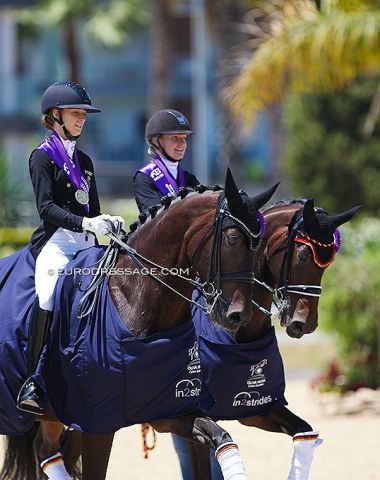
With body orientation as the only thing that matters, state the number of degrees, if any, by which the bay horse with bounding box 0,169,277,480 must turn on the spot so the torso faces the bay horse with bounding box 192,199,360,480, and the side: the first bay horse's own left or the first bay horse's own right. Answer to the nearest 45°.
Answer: approximately 90° to the first bay horse's own left

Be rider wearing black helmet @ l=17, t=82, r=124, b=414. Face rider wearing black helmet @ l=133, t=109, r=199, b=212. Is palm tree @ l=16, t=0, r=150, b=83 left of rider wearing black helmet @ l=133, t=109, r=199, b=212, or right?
left

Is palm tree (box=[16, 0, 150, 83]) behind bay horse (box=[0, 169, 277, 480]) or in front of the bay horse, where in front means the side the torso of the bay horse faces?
behind

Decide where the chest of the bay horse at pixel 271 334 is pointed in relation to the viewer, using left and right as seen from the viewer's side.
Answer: facing the viewer and to the right of the viewer

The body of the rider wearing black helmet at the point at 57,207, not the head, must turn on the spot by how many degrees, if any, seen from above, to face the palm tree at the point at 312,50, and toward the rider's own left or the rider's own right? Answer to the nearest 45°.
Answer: approximately 90° to the rider's own left

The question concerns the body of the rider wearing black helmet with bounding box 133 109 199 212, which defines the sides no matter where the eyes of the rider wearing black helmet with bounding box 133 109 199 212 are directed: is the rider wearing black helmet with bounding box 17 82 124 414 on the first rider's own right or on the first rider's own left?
on the first rider's own right

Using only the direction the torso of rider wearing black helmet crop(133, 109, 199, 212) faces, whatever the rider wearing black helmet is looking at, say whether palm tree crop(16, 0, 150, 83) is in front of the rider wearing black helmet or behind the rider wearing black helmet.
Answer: behind
